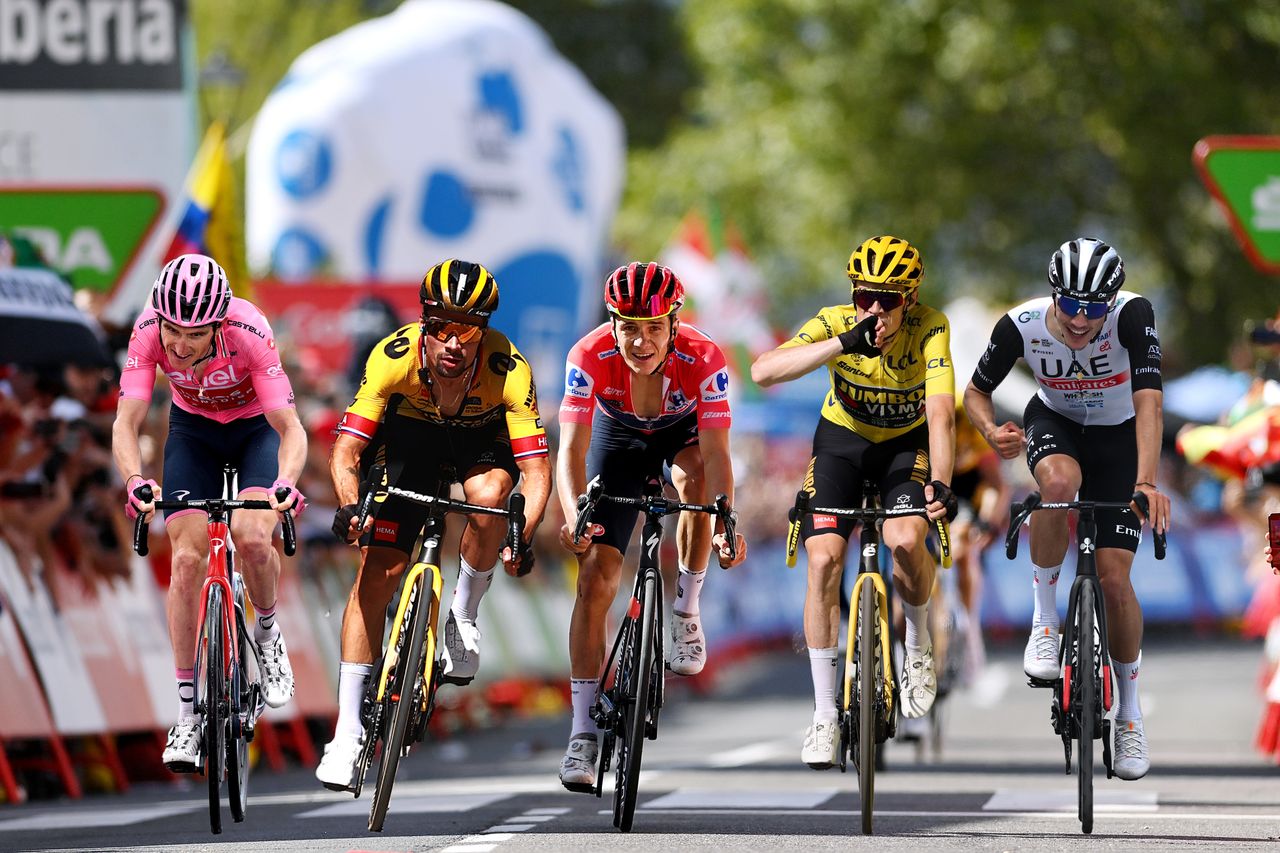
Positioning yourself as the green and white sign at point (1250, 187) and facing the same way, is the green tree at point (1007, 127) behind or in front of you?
behind

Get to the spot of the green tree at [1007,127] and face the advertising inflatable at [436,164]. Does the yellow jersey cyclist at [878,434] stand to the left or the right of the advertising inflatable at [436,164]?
left

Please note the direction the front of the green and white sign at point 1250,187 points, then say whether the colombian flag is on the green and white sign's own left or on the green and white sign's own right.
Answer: on the green and white sign's own right
